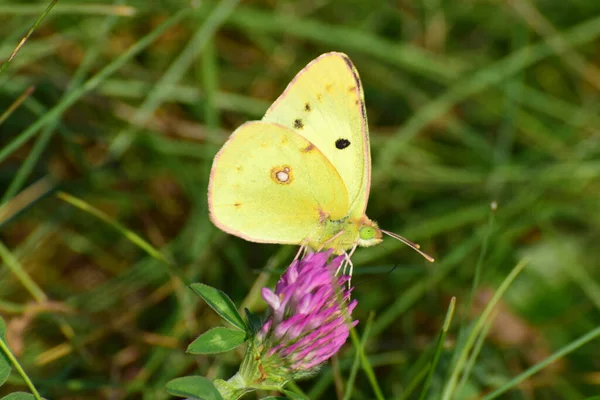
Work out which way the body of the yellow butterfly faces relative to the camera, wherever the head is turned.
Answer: to the viewer's right
